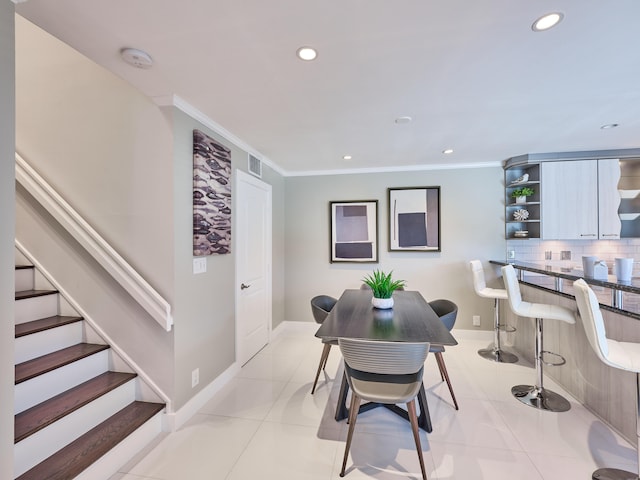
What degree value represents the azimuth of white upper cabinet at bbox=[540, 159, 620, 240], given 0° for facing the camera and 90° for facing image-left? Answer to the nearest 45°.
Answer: approximately 0°

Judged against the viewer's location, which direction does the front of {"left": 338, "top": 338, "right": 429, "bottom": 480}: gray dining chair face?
facing away from the viewer

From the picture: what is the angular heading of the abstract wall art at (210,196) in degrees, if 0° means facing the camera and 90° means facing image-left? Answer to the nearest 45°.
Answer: approximately 315°

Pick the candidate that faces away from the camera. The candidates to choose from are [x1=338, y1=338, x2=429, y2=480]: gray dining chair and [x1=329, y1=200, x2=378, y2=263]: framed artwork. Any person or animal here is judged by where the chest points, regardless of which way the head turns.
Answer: the gray dining chair

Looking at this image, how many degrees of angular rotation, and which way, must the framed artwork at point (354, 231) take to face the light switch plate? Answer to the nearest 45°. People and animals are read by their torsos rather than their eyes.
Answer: approximately 45° to its right

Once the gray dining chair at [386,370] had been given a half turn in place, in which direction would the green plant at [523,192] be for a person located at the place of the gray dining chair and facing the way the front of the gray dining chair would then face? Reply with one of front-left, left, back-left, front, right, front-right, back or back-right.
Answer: back-left

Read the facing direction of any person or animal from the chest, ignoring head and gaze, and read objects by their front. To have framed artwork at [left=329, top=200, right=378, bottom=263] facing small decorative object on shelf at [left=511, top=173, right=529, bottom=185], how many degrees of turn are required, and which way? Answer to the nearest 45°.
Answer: approximately 90° to its left

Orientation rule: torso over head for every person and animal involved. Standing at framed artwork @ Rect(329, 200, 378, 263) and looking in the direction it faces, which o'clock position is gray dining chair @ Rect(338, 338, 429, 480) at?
The gray dining chair is roughly at 12 o'clock from the framed artwork.

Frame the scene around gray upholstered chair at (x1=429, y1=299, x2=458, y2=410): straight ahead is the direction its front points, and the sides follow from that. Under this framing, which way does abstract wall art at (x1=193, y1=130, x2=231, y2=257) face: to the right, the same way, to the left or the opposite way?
the opposite way

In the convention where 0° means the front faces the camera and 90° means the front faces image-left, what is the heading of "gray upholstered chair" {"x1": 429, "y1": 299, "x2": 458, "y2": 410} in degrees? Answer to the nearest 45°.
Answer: approximately 90°

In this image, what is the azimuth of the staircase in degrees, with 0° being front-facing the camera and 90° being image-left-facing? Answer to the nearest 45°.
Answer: approximately 315°

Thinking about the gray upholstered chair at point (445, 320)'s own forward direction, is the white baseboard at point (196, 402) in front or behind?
in front

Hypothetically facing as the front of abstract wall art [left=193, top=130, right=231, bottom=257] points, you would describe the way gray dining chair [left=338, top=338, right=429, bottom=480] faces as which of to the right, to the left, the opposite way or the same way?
to the left
